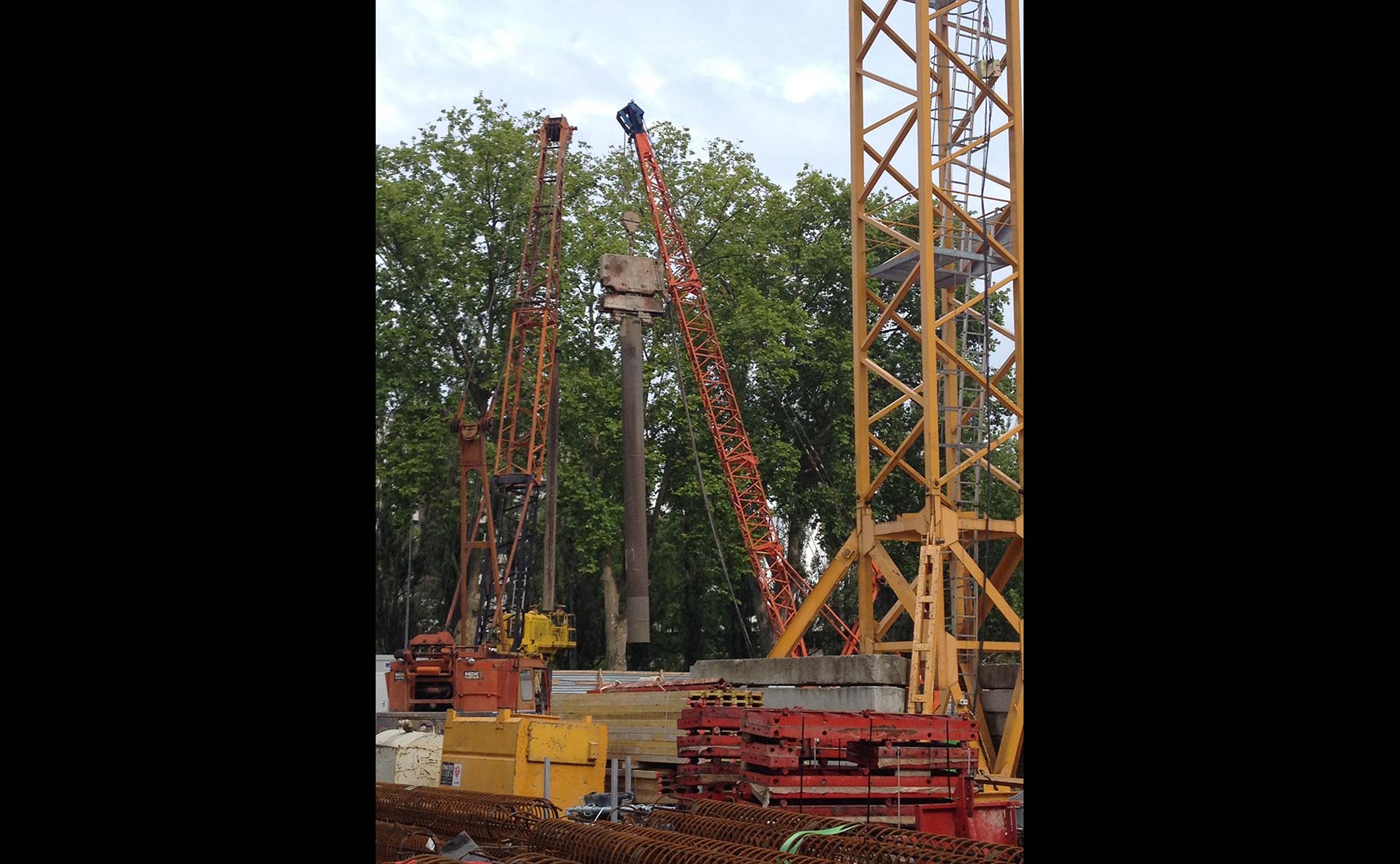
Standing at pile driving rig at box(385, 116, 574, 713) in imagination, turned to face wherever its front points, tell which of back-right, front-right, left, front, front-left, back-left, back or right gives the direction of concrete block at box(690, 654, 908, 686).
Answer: back-right

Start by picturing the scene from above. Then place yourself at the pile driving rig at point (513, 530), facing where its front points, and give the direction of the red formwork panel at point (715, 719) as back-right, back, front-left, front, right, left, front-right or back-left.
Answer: back-right

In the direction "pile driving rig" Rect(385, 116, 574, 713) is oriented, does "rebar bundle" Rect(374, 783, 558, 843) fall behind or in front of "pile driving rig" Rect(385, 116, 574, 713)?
behind

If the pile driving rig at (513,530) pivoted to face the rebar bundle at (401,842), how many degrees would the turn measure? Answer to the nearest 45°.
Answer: approximately 135° to its right

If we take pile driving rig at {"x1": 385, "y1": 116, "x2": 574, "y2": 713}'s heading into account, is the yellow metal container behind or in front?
behind

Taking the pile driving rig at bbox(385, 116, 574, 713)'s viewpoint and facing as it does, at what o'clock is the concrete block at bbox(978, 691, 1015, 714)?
The concrete block is roughly at 4 o'clock from the pile driving rig.

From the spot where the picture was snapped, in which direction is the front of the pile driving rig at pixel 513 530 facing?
facing away from the viewer and to the right of the viewer

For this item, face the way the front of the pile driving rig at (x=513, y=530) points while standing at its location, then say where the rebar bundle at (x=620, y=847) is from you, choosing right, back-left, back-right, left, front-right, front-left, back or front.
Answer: back-right

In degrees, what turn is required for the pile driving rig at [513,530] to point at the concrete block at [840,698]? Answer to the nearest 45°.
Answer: approximately 135° to its right

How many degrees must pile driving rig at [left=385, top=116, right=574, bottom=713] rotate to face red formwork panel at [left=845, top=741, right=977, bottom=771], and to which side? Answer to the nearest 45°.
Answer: approximately 135° to its right

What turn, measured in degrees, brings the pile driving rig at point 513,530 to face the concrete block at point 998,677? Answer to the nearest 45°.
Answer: approximately 135° to its right
